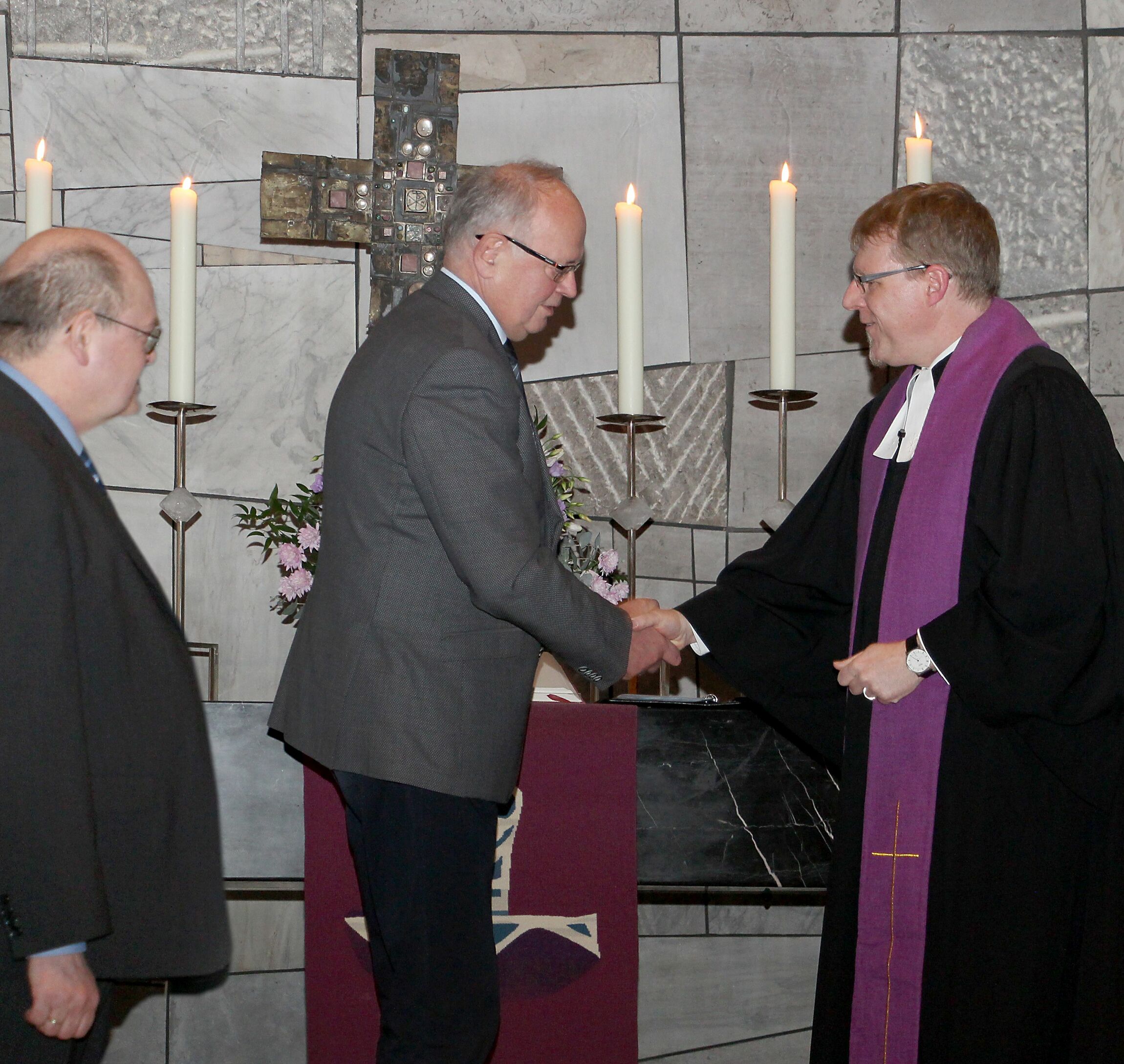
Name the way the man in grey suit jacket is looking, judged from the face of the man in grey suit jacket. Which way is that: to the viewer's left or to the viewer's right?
to the viewer's right

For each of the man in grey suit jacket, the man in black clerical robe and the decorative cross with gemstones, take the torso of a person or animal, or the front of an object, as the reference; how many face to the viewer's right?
1

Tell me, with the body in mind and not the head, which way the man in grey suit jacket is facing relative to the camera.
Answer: to the viewer's right

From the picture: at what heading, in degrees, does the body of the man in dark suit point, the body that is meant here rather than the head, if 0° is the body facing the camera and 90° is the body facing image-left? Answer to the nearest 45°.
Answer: approximately 270°

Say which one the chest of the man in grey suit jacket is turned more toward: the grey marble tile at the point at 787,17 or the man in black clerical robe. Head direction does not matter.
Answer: the man in black clerical robe

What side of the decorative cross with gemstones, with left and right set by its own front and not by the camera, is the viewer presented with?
front

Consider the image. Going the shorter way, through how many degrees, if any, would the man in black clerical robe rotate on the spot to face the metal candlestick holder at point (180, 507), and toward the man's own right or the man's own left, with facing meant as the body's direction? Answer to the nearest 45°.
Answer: approximately 45° to the man's own right

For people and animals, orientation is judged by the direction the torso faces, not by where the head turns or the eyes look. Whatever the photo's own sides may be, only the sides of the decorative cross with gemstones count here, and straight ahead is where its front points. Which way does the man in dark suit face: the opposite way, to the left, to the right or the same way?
to the left

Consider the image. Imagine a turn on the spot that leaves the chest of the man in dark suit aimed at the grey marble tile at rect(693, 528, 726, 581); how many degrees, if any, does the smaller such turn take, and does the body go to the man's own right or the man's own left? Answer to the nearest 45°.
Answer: approximately 45° to the man's own left

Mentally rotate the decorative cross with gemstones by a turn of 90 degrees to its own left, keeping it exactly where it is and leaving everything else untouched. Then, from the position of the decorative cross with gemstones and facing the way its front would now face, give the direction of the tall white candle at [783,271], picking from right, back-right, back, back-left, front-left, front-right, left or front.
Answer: front-right

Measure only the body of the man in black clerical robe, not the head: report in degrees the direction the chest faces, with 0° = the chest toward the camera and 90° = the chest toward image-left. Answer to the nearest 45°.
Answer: approximately 45°
